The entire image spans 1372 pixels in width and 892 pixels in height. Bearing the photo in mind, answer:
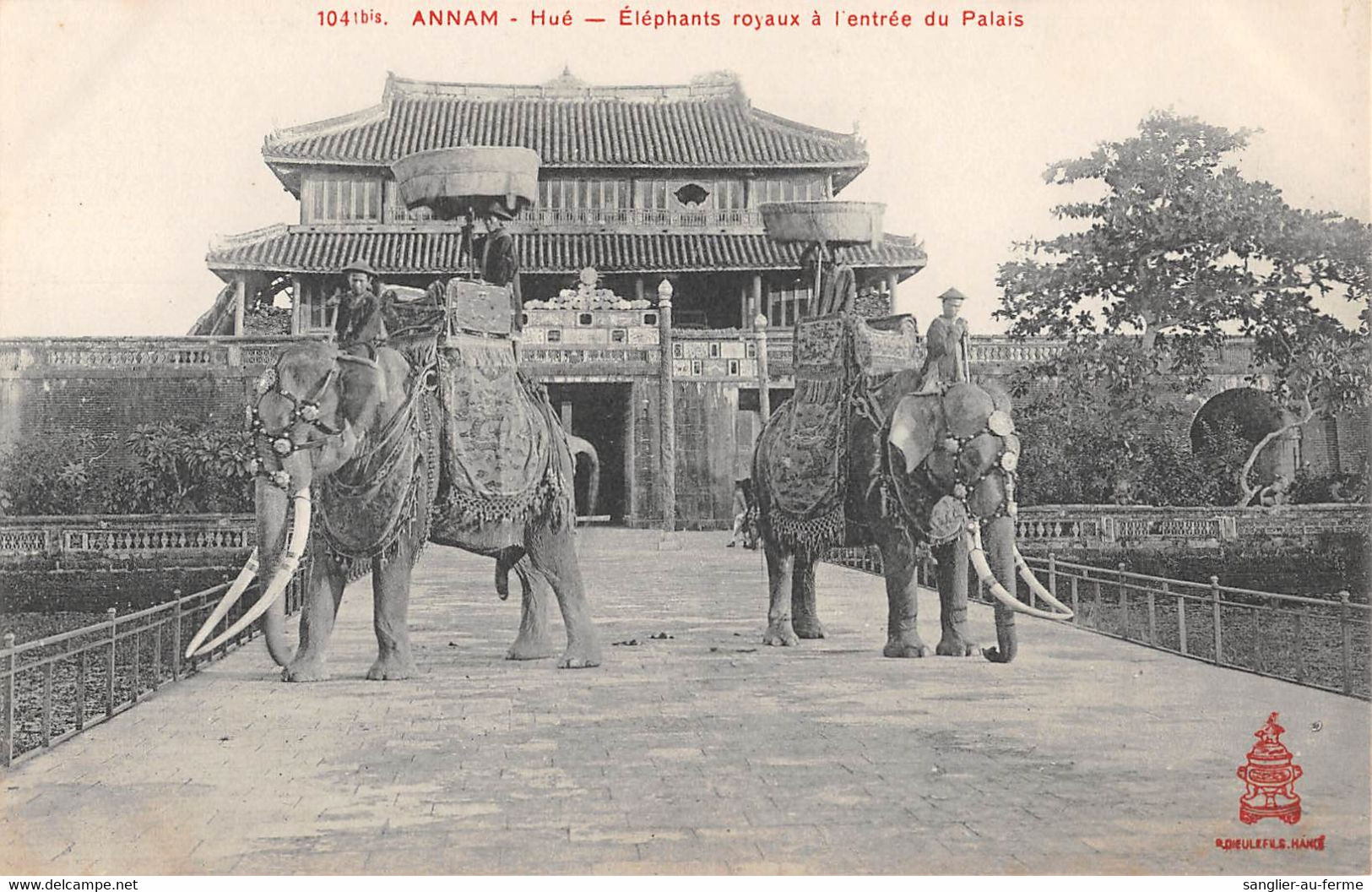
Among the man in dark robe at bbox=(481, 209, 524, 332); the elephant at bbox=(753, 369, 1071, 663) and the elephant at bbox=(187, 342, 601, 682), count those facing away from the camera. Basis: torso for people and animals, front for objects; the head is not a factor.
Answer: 0

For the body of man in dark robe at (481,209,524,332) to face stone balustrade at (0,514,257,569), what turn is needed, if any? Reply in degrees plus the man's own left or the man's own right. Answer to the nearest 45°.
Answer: approximately 90° to the man's own right

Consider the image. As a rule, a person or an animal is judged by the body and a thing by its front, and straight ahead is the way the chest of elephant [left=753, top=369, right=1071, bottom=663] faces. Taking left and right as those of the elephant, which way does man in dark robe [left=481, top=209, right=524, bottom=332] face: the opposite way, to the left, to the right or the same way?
to the right

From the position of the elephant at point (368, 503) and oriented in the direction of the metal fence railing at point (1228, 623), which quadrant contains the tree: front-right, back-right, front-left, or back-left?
front-left

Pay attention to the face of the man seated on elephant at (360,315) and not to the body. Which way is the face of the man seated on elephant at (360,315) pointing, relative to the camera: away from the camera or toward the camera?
toward the camera

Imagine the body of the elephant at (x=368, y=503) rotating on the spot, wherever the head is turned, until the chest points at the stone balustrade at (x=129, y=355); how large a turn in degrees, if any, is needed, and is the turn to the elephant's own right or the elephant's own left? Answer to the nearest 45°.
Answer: approximately 135° to the elephant's own right

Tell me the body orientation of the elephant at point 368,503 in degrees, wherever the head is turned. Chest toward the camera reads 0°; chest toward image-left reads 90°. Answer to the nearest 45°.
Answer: approximately 45°

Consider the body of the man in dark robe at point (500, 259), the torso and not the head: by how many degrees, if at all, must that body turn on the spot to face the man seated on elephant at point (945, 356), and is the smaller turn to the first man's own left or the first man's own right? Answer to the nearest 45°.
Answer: approximately 135° to the first man's own left

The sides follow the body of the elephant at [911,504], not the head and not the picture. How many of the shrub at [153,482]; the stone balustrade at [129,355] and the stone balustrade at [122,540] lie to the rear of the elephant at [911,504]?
3

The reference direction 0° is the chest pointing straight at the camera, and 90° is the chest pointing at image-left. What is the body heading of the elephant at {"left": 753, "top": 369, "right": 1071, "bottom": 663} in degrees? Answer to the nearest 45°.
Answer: approximately 315°

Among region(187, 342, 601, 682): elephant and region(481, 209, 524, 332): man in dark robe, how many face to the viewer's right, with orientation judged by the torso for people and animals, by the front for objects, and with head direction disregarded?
0
